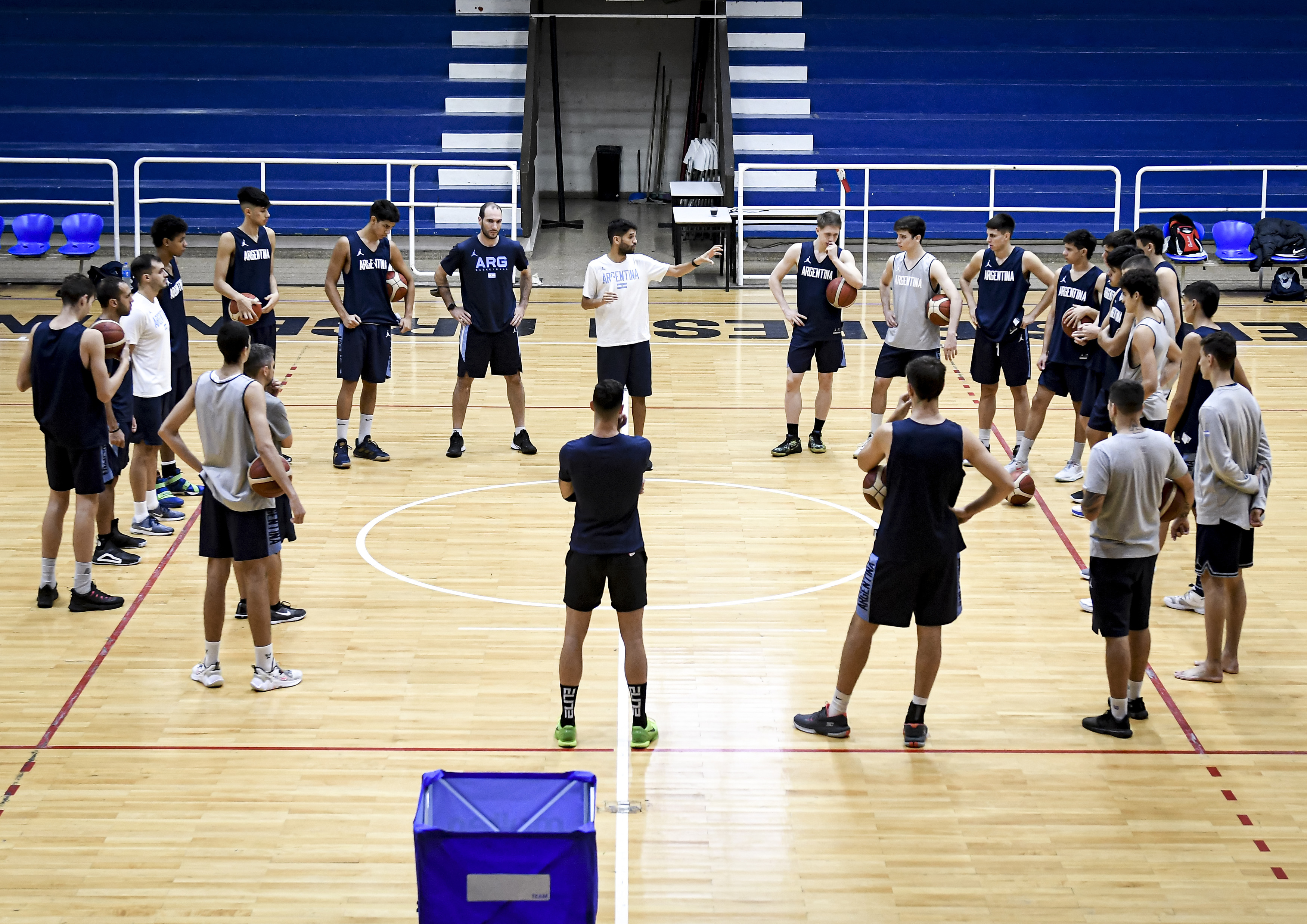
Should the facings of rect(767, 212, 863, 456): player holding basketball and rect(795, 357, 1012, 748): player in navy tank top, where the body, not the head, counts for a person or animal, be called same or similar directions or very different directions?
very different directions

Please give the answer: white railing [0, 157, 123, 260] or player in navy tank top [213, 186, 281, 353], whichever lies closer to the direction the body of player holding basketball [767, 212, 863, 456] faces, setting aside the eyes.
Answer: the player in navy tank top

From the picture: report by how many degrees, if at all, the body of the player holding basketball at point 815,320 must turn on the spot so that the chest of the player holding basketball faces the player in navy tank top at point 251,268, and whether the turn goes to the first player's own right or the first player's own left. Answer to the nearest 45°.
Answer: approximately 90° to the first player's own right

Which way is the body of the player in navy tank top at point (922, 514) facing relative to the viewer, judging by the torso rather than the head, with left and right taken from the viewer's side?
facing away from the viewer

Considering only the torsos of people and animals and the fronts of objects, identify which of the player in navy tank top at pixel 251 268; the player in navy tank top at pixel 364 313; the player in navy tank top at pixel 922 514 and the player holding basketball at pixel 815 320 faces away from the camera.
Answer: the player in navy tank top at pixel 922 514

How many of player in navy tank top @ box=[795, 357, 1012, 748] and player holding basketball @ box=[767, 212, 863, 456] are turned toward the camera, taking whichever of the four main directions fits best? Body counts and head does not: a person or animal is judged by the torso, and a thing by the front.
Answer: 1

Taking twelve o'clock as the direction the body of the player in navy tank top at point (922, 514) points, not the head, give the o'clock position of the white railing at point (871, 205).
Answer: The white railing is roughly at 12 o'clock from the player in navy tank top.

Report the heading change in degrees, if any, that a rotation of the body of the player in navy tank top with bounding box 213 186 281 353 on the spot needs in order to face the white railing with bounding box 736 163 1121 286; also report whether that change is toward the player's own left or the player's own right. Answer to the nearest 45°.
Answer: approximately 90° to the player's own left

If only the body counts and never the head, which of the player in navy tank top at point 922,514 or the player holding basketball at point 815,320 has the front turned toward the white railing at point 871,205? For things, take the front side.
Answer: the player in navy tank top

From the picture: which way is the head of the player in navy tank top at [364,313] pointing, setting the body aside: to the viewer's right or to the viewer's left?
to the viewer's right

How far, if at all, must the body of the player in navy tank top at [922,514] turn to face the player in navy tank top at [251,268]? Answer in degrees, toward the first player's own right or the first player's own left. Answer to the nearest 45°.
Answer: approximately 45° to the first player's own left

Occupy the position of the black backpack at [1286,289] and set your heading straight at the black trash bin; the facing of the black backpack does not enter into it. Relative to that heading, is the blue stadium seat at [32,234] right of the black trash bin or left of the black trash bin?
left

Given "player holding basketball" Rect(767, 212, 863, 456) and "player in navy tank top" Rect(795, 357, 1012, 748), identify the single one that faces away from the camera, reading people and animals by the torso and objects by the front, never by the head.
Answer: the player in navy tank top

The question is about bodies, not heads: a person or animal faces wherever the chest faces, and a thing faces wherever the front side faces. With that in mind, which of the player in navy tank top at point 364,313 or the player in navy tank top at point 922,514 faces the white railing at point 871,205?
the player in navy tank top at point 922,514

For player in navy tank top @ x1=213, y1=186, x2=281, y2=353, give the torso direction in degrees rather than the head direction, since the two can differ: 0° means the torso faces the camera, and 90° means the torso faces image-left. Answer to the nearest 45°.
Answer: approximately 315°
